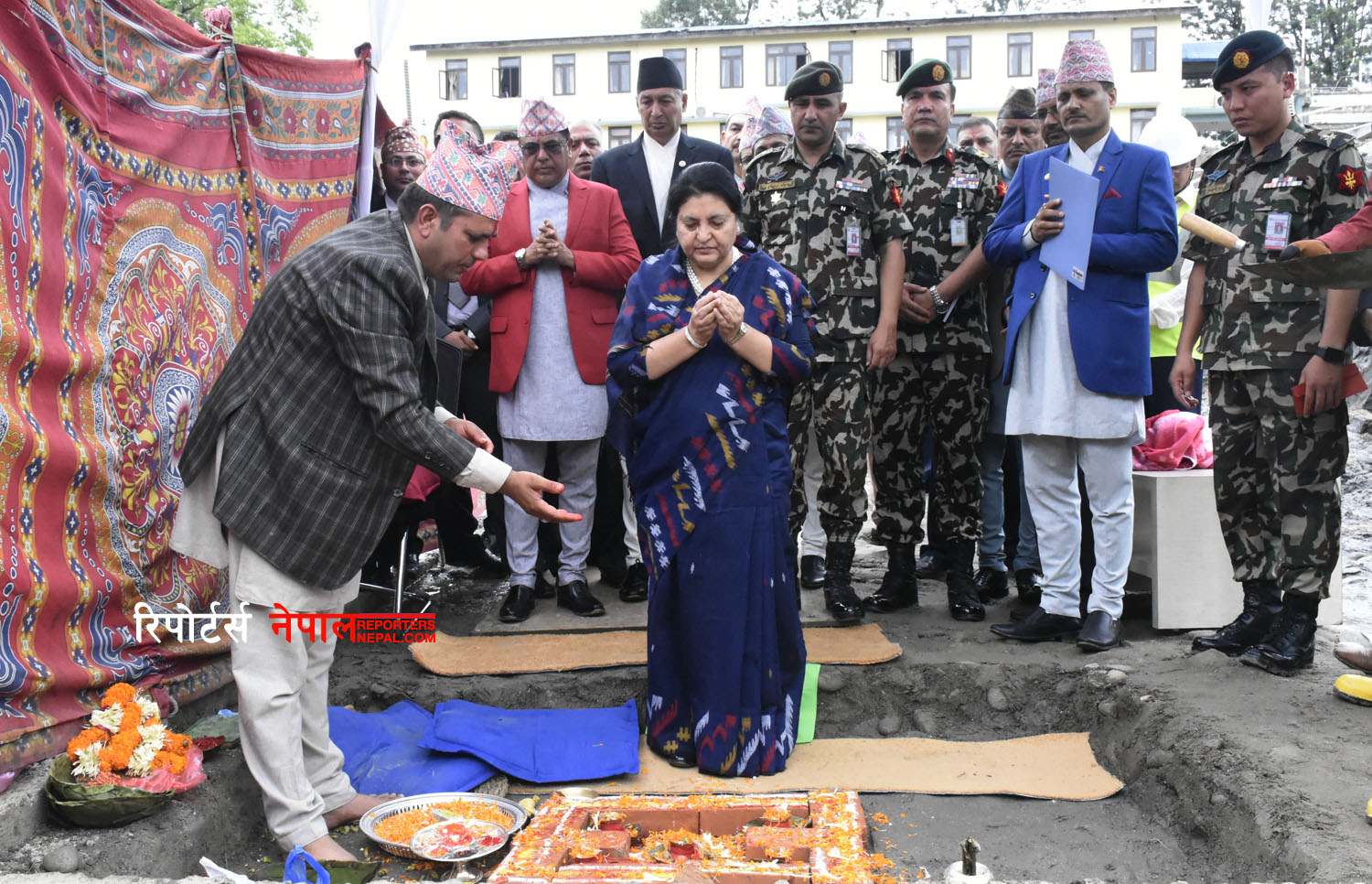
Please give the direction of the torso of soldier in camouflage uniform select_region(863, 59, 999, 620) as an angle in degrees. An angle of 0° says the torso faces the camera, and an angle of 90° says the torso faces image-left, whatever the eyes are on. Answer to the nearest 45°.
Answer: approximately 0°

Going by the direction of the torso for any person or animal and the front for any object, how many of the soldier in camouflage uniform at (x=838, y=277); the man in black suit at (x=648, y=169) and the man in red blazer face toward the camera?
3

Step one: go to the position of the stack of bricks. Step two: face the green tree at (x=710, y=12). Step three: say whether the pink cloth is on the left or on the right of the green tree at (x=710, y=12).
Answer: right

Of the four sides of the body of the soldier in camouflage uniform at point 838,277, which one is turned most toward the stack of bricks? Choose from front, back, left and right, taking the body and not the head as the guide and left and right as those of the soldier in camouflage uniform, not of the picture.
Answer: front

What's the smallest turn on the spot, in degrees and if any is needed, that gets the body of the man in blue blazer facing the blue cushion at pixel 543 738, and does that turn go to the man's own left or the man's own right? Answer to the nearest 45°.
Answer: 0° — they already face it

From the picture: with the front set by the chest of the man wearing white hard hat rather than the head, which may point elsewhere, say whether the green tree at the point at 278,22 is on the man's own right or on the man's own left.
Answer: on the man's own right

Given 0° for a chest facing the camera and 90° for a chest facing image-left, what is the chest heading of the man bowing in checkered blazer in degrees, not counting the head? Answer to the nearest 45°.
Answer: approximately 270°

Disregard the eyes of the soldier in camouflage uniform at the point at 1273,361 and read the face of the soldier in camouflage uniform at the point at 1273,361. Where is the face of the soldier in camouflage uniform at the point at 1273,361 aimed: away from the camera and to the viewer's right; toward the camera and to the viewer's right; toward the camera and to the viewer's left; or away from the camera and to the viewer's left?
toward the camera and to the viewer's left

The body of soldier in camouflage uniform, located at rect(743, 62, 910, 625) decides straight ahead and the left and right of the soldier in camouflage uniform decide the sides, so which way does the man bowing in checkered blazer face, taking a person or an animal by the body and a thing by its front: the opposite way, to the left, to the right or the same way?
to the left
